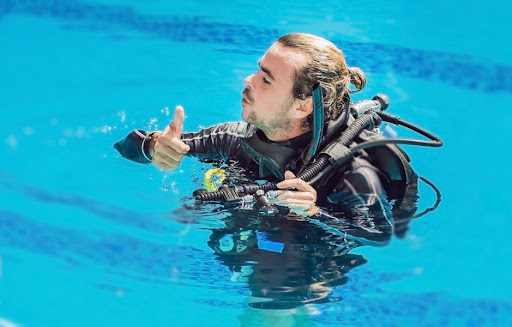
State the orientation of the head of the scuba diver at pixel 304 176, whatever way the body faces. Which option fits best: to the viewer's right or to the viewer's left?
to the viewer's left

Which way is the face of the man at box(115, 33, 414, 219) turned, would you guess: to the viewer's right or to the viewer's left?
to the viewer's left

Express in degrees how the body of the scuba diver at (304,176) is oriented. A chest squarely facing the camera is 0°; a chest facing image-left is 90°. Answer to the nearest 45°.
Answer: approximately 45°
